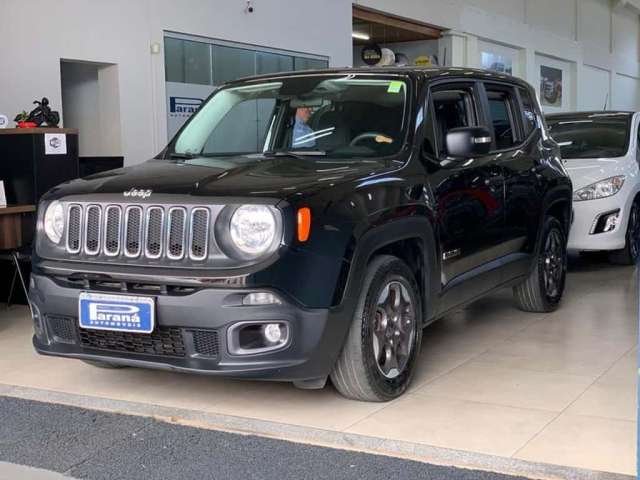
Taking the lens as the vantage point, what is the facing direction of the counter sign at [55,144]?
facing the viewer

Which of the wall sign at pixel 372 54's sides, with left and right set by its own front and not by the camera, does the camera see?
front

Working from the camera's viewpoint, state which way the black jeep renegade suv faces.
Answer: facing the viewer and to the left of the viewer

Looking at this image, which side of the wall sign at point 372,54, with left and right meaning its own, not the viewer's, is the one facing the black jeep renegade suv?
front

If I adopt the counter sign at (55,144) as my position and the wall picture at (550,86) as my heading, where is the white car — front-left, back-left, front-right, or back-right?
front-right

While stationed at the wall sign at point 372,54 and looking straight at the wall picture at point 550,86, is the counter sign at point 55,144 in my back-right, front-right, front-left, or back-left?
back-right

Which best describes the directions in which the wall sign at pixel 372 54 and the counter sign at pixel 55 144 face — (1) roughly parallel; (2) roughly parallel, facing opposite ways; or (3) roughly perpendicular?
roughly parallel

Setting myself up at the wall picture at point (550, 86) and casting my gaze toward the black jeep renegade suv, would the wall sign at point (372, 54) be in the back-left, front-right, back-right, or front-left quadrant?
front-right

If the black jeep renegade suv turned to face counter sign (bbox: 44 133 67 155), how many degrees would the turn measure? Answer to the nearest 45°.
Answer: approximately 90° to its right

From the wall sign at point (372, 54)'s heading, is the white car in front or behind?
in front

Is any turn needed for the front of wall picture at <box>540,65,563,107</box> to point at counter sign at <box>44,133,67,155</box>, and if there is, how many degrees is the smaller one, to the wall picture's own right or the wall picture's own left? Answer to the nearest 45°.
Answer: approximately 45° to the wall picture's own right

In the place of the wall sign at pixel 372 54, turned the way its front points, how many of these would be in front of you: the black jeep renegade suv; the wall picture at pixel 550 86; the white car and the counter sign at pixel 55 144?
3

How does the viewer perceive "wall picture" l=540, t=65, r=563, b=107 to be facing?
facing the viewer and to the right of the viewer

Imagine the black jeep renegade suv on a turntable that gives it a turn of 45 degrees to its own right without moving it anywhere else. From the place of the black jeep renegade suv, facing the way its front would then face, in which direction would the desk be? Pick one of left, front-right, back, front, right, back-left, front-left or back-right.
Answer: front-right

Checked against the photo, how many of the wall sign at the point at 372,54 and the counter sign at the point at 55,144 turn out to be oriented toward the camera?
2

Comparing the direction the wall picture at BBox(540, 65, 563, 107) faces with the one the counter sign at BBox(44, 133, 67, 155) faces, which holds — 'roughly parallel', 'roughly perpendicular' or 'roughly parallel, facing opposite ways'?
roughly parallel
